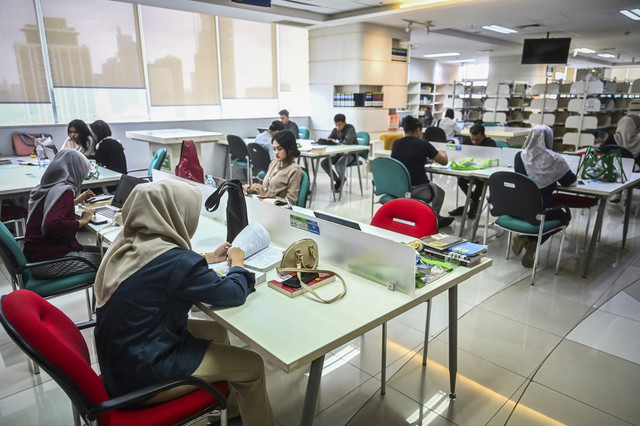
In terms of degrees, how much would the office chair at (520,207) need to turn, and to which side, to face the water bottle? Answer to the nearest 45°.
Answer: approximately 135° to its left

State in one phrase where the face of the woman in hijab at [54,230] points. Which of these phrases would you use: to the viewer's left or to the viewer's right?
to the viewer's right

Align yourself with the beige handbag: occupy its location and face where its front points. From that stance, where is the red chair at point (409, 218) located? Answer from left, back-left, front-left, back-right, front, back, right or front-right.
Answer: back-left

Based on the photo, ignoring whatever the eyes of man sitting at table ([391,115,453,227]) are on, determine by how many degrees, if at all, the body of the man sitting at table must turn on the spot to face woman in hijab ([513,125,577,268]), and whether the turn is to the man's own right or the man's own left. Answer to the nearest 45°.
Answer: approximately 90° to the man's own right

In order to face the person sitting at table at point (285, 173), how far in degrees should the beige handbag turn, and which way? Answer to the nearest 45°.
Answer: approximately 180°

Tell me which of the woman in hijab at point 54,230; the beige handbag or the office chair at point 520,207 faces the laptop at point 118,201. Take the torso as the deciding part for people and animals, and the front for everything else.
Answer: the woman in hijab

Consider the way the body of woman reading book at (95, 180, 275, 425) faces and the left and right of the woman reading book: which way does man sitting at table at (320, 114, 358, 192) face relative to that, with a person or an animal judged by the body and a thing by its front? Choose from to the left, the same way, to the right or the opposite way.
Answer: the opposite way

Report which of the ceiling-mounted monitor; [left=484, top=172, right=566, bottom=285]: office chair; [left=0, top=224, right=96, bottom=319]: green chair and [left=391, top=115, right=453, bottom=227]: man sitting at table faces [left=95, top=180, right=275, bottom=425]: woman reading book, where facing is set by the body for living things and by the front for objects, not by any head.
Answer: the ceiling-mounted monitor

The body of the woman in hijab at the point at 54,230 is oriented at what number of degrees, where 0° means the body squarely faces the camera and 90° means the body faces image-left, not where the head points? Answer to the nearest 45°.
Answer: approximately 225°

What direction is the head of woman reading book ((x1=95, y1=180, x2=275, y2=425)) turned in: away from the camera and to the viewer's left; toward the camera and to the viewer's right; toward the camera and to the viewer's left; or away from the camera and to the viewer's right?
away from the camera and to the viewer's right
